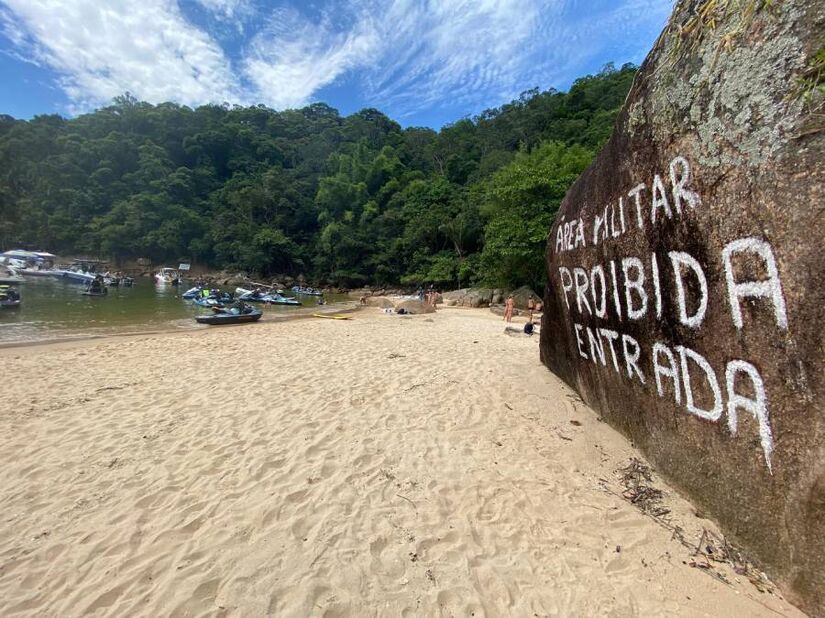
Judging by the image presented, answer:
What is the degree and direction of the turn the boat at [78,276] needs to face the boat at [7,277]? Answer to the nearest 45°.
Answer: approximately 45° to its left

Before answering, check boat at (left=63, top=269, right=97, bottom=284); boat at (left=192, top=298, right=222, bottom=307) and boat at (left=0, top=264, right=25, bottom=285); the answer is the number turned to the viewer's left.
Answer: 2

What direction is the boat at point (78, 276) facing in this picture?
to the viewer's left

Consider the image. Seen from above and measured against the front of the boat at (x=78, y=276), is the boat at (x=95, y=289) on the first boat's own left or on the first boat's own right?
on the first boat's own left

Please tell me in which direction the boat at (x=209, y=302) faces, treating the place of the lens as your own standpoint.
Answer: facing to the left of the viewer

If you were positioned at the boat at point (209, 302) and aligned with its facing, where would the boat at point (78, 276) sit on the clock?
the boat at point (78, 276) is roughly at 2 o'clock from the boat at point (209, 302).
